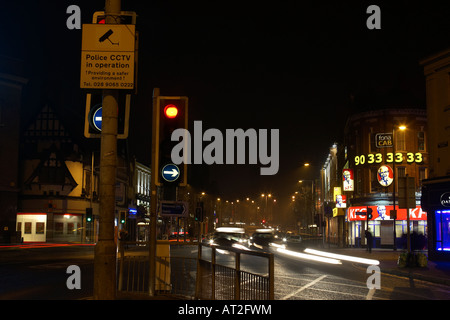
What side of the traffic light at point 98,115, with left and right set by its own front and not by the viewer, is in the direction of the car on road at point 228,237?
back

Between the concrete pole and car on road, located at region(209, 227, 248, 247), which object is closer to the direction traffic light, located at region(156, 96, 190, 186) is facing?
the concrete pole

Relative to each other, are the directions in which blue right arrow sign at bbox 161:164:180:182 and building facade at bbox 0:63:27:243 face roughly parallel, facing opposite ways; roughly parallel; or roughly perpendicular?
roughly perpendicular

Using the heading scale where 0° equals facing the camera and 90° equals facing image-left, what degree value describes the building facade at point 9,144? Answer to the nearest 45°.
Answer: approximately 270°

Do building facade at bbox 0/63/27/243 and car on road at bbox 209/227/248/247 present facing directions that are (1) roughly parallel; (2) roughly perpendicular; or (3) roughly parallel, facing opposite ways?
roughly perpendicular

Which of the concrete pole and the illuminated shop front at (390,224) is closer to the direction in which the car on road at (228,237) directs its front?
the concrete pole

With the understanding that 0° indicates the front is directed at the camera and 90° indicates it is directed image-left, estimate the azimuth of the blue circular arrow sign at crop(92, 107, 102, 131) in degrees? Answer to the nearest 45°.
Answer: approximately 0°

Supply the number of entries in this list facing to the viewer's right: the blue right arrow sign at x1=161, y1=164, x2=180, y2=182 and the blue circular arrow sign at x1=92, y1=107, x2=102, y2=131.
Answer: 0

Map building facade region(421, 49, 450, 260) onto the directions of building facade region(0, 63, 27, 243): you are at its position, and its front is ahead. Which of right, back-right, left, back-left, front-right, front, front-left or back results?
front-right

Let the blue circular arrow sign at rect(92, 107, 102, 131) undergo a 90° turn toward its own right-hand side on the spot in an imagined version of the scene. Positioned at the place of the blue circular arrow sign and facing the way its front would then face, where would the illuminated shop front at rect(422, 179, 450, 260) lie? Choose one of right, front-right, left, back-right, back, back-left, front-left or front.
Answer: back-right

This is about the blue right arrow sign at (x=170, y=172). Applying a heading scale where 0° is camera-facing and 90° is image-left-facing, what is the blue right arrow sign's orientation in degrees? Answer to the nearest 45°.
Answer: approximately 0°
